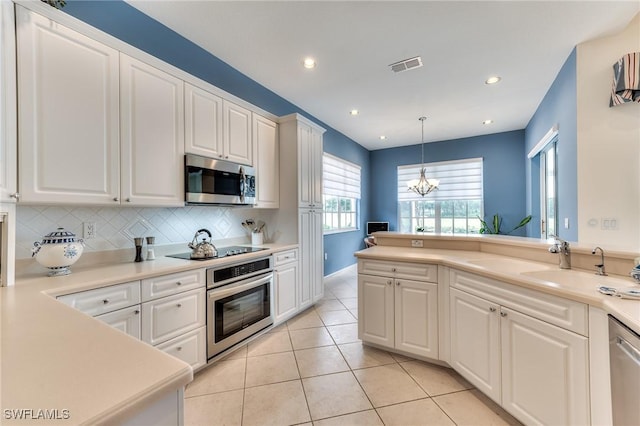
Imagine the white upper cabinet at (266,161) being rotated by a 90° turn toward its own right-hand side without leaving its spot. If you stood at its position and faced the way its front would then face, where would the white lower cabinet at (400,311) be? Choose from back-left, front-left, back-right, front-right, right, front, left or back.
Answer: left

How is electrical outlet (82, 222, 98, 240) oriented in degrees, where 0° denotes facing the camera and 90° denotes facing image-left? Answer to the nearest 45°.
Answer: approximately 315°

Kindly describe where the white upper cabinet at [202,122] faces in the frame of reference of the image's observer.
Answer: facing the viewer and to the right of the viewer

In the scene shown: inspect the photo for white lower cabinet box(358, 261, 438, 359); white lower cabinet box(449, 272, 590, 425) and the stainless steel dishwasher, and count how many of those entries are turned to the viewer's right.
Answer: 0

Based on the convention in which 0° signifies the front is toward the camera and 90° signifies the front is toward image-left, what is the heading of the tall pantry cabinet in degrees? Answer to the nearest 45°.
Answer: approximately 315°

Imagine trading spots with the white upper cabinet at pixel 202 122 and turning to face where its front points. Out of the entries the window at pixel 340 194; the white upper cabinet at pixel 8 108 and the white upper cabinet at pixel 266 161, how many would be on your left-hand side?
2

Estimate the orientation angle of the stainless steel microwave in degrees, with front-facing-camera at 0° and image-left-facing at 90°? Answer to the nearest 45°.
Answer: approximately 315°

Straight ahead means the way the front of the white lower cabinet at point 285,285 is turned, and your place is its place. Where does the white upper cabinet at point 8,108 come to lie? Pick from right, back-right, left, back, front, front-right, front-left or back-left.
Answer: right

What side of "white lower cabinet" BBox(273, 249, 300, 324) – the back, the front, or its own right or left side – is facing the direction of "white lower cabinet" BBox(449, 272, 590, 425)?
front
